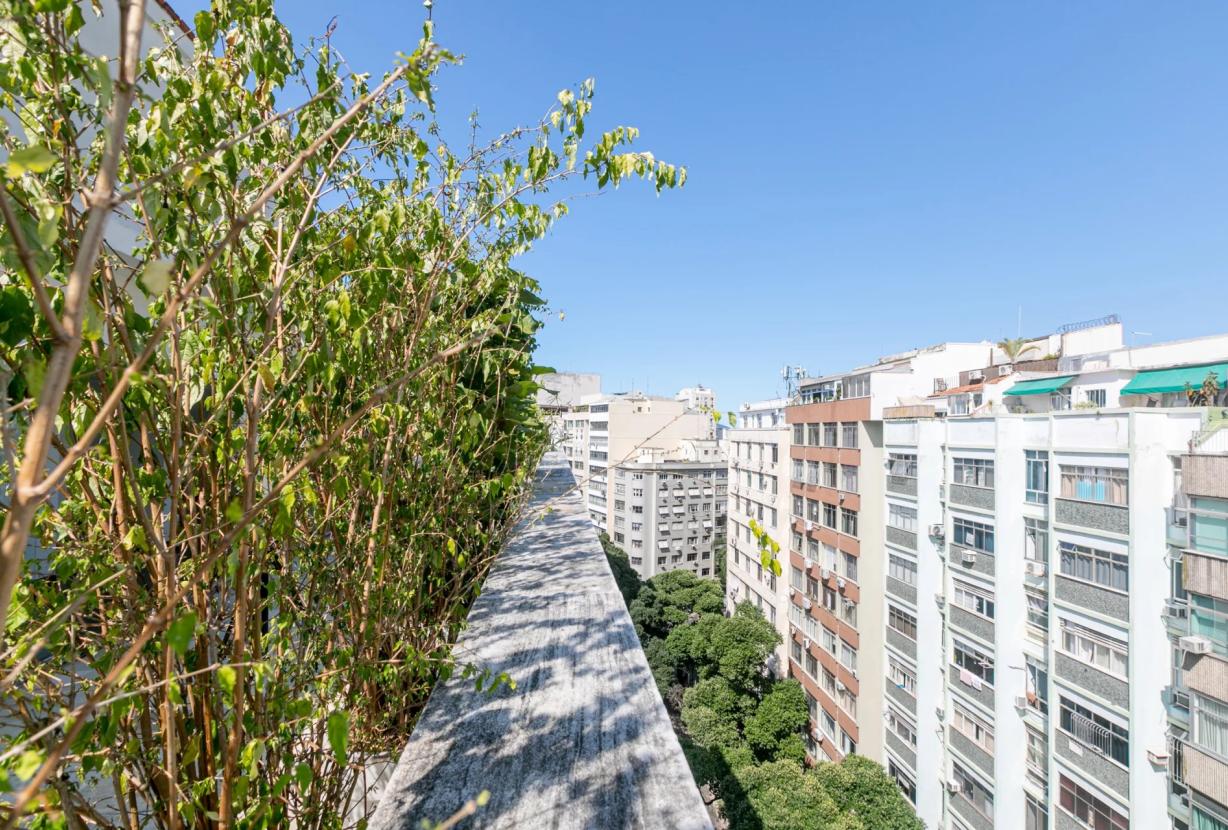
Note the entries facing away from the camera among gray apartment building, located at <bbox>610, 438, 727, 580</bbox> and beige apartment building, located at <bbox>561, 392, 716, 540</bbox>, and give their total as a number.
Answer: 0

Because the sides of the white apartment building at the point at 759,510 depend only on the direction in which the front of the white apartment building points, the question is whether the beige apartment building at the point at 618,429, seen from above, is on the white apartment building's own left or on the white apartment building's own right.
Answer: on the white apartment building's own right

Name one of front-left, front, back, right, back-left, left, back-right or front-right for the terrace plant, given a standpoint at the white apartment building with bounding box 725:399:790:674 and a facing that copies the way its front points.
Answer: front-left

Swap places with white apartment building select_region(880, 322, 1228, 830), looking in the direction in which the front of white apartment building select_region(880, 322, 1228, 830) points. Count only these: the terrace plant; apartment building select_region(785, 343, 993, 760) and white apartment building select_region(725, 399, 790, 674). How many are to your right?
2

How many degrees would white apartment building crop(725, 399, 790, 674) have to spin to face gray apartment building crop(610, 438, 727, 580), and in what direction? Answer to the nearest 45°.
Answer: approximately 90° to its right

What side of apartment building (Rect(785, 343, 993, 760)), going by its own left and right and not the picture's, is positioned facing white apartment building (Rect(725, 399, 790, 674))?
right

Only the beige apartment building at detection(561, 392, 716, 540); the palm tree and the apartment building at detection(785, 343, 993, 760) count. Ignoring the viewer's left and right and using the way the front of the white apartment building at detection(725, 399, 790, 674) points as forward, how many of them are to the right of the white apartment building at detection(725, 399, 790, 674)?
1

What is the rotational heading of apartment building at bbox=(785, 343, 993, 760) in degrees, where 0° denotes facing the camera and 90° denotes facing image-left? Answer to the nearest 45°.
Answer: approximately 45°

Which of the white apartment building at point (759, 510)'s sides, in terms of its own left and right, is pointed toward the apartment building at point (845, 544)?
left
